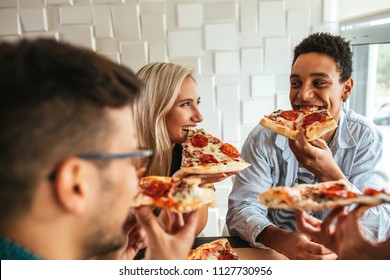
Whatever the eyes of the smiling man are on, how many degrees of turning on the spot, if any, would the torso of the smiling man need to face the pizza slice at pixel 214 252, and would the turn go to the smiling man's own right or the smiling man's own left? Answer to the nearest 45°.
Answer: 0° — they already face it

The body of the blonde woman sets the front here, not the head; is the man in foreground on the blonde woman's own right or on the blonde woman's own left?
on the blonde woman's own right

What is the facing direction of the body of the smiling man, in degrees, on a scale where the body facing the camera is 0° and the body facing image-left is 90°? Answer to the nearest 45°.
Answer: approximately 45°

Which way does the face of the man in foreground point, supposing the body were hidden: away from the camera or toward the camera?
away from the camera

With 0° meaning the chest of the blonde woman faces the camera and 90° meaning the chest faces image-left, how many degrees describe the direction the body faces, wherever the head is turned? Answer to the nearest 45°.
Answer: approximately 270°
